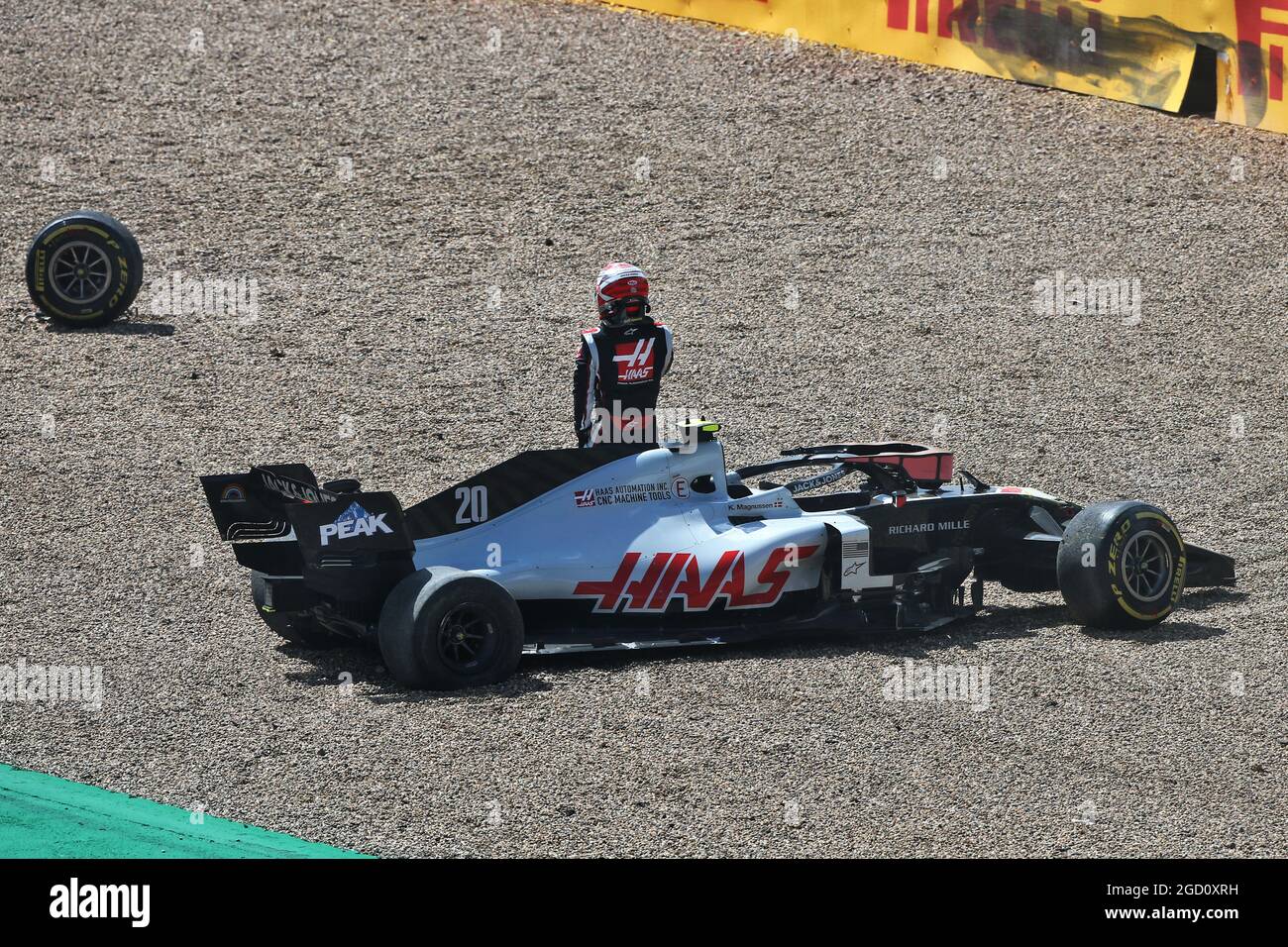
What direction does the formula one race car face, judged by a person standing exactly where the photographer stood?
facing away from the viewer and to the right of the viewer

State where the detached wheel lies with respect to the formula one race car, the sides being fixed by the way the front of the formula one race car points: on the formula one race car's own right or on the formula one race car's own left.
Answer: on the formula one race car's own left

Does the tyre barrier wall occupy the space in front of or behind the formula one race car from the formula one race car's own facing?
in front
